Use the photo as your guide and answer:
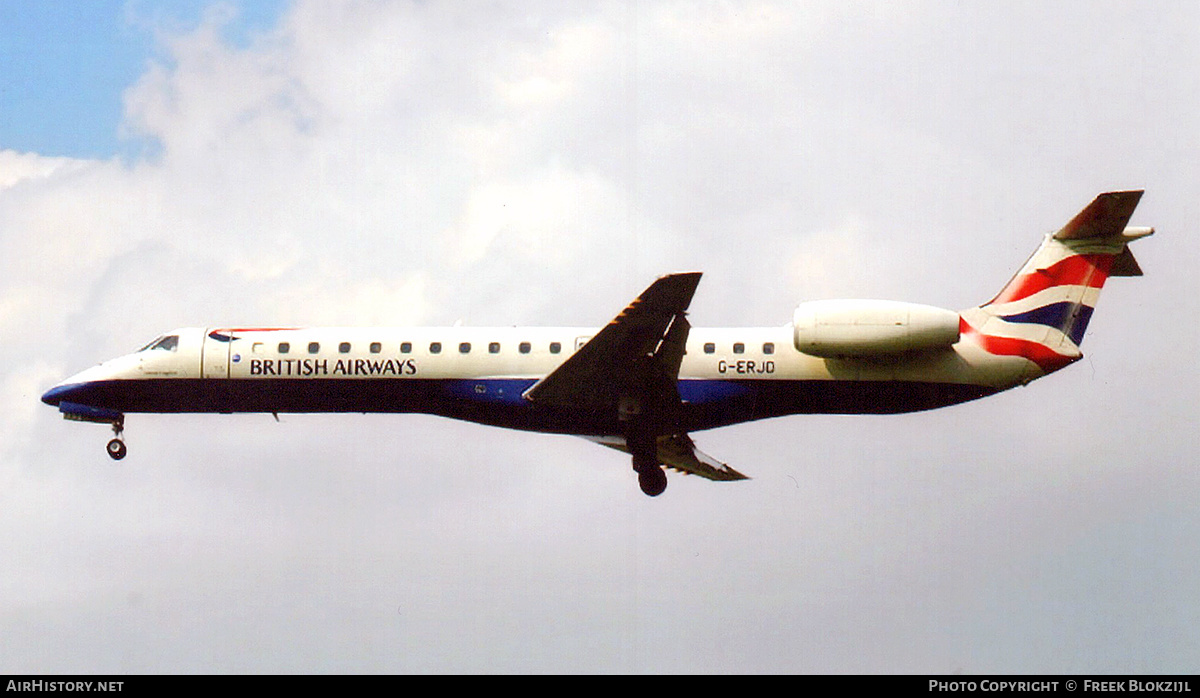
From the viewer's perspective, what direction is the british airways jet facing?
to the viewer's left
